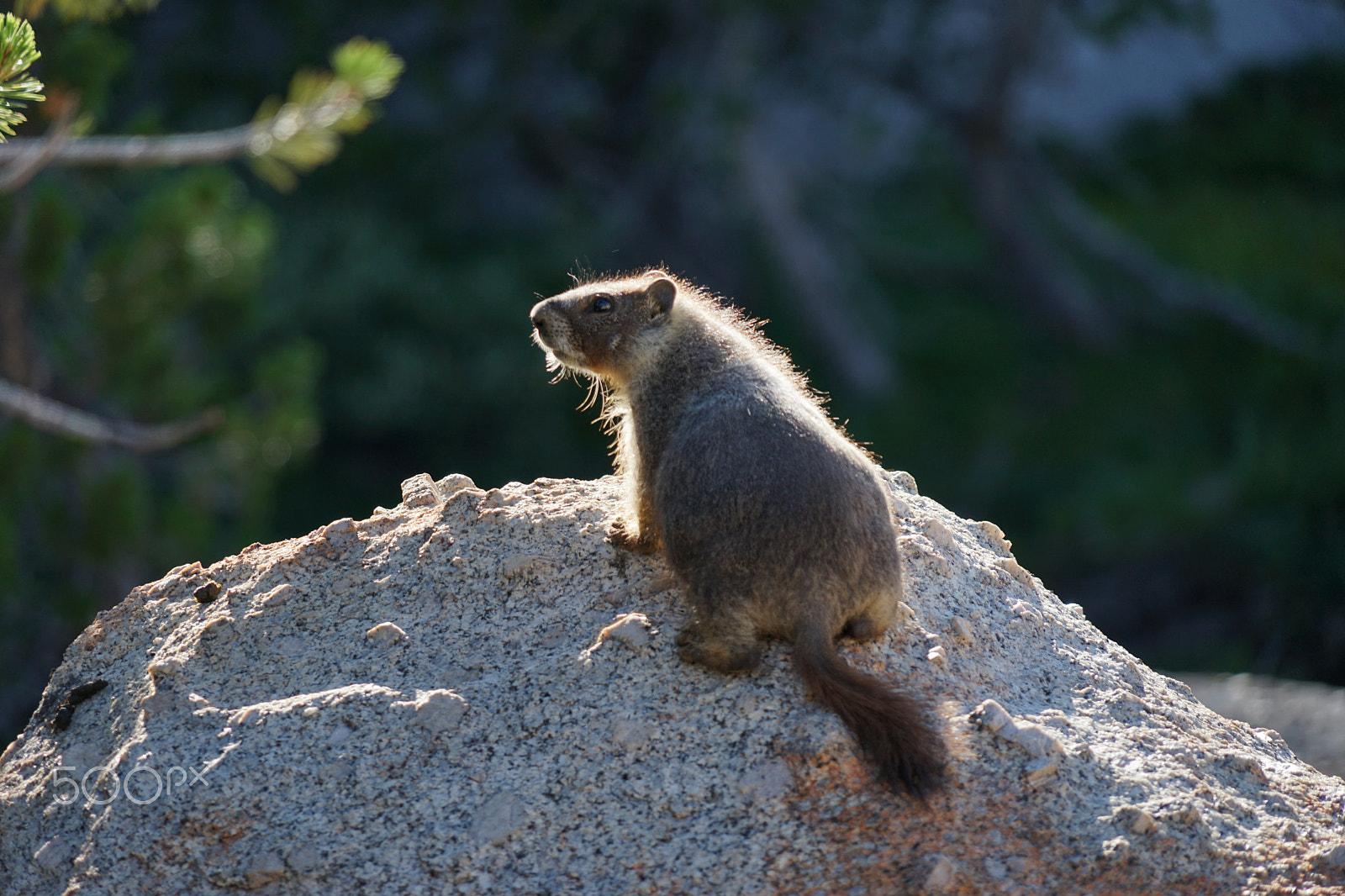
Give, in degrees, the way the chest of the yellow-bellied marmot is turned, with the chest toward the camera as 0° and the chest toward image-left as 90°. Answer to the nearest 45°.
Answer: approximately 135°
